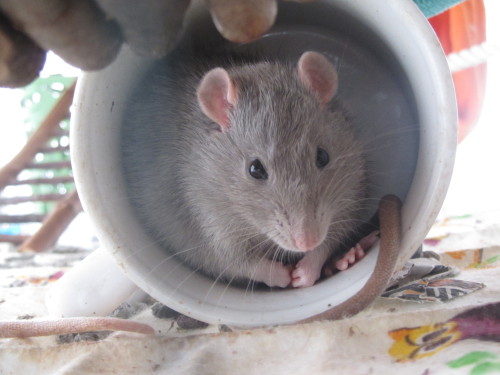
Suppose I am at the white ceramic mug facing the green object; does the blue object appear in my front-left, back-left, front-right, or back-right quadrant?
front-right

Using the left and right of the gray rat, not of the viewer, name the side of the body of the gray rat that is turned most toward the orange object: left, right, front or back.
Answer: left

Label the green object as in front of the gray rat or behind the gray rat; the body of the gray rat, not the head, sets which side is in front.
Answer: behind
